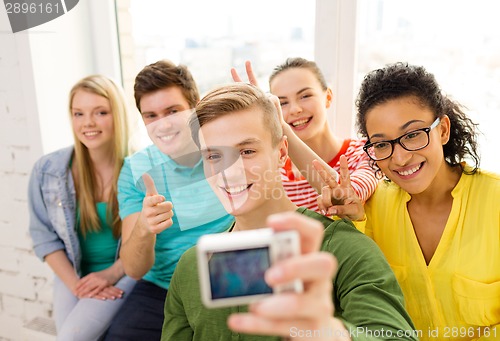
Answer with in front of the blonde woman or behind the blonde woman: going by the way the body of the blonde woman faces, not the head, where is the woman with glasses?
in front

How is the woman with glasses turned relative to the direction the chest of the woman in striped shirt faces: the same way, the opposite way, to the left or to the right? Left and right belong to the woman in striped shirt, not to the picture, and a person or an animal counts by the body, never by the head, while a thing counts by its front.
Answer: the same way

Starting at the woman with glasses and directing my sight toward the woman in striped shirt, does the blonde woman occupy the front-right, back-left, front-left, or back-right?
front-left

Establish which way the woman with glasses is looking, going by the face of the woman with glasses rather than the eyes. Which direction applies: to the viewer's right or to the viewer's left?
to the viewer's left

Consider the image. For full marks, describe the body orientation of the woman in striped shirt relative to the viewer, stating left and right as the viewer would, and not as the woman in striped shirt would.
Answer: facing the viewer and to the left of the viewer

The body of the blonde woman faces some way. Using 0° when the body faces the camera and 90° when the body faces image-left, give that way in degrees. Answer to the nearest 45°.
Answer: approximately 315°

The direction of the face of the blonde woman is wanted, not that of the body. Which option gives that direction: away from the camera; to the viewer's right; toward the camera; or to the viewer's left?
toward the camera

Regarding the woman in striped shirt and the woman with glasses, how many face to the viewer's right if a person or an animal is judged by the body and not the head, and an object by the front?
0

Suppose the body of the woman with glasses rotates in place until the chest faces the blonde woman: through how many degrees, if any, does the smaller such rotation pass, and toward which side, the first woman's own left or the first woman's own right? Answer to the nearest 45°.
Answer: approximately 45° to the first woman's own right
